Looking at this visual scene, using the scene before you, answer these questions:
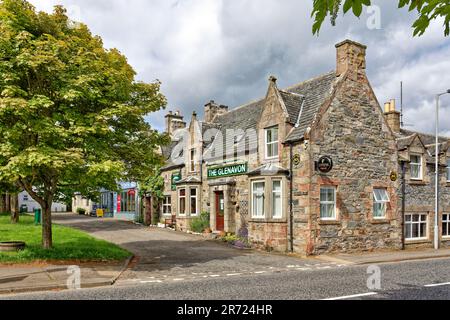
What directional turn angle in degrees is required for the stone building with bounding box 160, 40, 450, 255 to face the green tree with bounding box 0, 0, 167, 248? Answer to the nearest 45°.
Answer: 0° — it already faces it

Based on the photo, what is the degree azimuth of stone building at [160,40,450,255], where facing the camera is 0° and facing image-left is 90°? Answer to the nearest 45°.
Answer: approximately 45°

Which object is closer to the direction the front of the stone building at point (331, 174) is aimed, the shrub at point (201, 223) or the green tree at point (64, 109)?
the green tree
